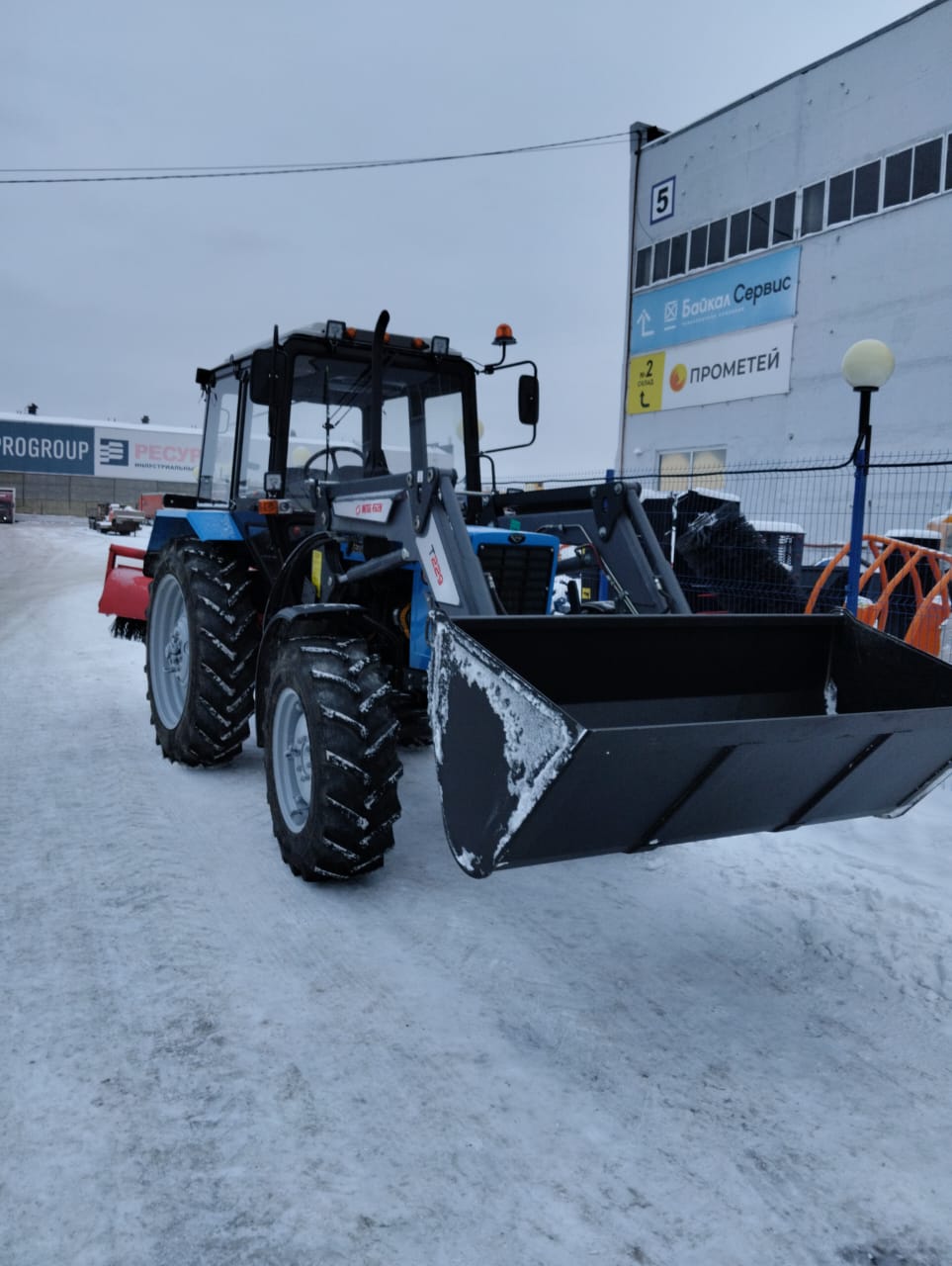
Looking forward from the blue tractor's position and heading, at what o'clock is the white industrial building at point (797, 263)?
The white industrial building is roughly at 8 o'clock from the blue tractor.

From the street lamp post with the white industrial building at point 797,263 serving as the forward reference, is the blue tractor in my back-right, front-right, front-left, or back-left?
back-left

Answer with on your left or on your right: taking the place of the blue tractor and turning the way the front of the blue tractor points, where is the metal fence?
on your left

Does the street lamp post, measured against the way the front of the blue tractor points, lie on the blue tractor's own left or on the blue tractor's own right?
on the blue tractor's own left

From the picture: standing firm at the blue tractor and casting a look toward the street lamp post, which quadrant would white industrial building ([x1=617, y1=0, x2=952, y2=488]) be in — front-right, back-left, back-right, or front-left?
front-left

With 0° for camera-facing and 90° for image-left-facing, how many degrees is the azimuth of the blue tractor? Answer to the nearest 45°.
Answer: approximately 315°
